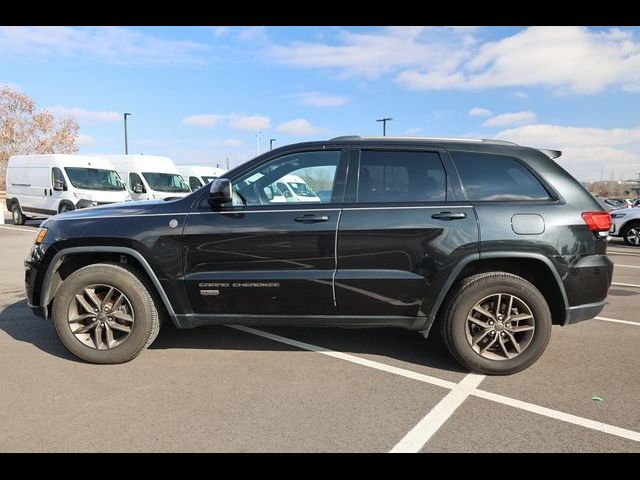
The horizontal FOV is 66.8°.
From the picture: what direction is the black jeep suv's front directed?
to the viewer's left

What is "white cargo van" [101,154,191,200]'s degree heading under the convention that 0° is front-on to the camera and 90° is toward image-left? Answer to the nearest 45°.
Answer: approximately 315°

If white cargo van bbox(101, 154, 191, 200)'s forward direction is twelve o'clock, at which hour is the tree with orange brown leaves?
The tree with orange brown leaves is roughly at 7 o'clock from the white cargo van.

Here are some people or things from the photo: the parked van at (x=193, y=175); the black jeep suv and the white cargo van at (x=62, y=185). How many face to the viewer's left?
1

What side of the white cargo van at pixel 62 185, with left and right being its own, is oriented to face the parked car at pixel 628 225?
front

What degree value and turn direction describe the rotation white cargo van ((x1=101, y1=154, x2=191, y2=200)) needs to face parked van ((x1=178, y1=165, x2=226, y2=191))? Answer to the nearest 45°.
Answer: approximately 90° to its left

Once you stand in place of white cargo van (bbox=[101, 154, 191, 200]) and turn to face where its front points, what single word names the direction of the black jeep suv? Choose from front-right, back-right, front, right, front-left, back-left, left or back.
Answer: front-right

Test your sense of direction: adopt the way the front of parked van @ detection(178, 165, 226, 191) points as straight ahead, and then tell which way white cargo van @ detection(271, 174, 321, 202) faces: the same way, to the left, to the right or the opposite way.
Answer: the same way

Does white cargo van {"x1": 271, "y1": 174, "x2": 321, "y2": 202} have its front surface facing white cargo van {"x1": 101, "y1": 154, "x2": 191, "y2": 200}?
no

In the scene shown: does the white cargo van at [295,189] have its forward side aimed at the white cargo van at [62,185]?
no

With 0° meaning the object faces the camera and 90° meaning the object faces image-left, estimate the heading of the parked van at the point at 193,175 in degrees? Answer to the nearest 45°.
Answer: approximately 315°

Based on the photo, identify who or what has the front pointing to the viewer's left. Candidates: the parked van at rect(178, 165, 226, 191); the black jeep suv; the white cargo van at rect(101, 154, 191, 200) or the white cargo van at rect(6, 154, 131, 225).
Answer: the black jeep suv

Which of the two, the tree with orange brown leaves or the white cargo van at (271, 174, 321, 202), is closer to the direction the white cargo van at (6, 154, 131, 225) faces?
the white cargo van

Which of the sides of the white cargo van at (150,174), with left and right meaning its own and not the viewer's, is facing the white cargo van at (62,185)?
right

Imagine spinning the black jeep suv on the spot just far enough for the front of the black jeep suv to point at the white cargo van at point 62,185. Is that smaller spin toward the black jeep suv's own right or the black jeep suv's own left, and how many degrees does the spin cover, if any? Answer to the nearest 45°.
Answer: approximately 45° to the black jeep suv's own right

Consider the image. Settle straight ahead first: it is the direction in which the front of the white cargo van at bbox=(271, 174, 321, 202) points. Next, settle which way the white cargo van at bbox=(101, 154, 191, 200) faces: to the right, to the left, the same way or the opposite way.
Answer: the same way

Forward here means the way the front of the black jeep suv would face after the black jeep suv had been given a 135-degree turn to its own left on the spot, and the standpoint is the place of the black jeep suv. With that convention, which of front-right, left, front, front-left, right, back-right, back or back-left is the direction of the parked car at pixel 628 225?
left

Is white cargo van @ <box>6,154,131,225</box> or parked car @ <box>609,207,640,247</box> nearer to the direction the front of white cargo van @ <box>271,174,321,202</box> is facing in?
the parked car

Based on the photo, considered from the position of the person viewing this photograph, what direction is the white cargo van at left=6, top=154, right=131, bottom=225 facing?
facing the viewer and to the right of the viewer

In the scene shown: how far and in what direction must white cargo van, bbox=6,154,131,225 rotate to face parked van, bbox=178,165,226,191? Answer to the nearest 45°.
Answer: approximately 90° to its left
